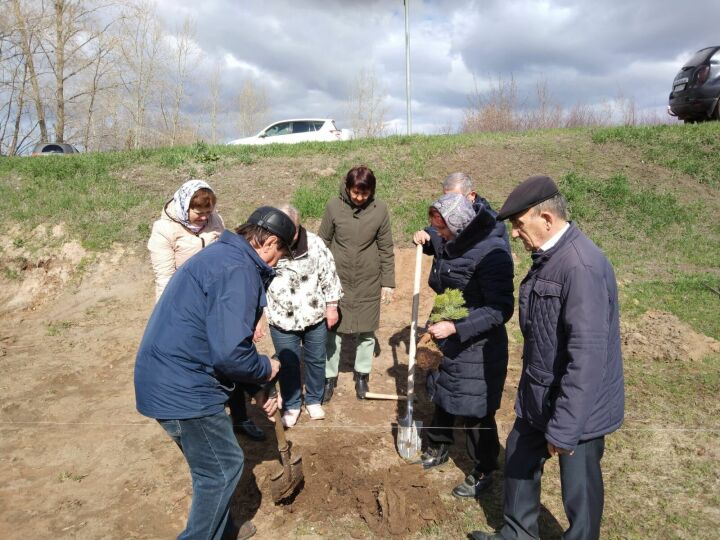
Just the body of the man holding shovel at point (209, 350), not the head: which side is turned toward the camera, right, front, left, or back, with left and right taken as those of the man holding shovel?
right

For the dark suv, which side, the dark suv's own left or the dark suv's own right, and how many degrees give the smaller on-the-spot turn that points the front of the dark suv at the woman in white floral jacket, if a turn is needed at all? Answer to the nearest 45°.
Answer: approximately 135° to the dark suv's own right

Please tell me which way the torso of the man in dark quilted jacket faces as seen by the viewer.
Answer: to the viewer's left

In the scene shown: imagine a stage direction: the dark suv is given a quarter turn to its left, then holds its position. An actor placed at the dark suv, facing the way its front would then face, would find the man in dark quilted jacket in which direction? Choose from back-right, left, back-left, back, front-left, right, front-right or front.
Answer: back-left

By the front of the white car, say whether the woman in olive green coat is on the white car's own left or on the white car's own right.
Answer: on the white car's own left

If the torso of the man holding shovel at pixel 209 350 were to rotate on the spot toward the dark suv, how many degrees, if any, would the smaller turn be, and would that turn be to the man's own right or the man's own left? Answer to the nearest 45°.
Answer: approximately 45° to the man's own left

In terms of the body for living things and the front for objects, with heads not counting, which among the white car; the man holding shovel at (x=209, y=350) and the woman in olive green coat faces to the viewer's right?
the man holding shovel

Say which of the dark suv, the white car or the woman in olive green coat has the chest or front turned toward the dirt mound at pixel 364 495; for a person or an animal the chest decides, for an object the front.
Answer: the woman in olive green coat

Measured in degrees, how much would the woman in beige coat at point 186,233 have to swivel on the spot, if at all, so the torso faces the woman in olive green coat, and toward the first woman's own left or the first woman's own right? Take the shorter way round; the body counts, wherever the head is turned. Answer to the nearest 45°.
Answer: approximately 45° to the first woman's own left

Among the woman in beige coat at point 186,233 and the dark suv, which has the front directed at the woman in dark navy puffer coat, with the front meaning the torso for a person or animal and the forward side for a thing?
the woman in beige coat
